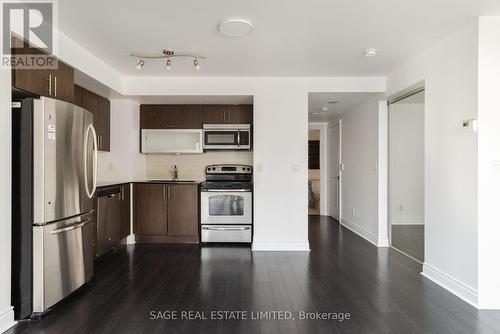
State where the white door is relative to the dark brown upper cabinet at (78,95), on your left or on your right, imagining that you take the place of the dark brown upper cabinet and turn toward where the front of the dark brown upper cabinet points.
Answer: on your left

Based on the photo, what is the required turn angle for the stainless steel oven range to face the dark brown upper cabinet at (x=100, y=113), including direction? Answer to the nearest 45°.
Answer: approximately 90° to its right

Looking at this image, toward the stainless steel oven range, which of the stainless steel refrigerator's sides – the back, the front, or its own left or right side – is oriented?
left

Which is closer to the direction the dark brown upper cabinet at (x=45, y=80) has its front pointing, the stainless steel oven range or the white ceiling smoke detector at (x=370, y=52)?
the white ceiling smoke detector

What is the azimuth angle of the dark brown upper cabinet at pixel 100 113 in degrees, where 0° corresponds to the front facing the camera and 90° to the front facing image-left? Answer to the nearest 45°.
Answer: approximately 315°

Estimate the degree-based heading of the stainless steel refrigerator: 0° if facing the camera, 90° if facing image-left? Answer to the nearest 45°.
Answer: approximately 315°

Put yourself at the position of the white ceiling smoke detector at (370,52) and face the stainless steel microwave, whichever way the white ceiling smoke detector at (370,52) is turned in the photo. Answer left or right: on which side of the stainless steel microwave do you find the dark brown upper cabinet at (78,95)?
left

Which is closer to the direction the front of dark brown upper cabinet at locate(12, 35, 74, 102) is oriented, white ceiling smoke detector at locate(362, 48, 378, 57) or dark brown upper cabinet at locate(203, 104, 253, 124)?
the white ceiling smoke detector

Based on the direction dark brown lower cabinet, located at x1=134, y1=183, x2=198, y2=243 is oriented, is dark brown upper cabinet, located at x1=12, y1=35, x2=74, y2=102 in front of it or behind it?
in front
